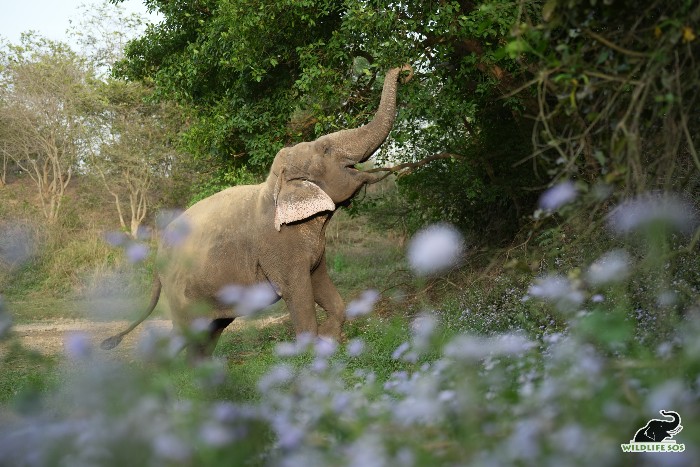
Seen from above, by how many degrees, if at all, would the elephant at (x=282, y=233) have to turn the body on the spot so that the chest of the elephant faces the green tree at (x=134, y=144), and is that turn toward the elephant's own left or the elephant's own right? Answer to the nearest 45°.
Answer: approximately 90° to the elephant's own left

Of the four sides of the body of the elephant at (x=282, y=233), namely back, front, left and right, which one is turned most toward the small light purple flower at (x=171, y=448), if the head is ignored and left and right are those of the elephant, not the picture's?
right

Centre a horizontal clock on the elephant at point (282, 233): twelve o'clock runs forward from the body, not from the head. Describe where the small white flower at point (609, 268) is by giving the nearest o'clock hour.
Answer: The small white flower is roughly at 2 o'clock from the elephant.

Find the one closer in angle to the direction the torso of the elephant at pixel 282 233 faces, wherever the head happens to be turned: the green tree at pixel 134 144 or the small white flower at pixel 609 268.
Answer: the small white flower

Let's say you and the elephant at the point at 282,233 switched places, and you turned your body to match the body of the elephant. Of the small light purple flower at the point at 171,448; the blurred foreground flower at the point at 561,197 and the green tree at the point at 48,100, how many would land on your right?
2

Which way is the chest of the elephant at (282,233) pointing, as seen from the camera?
to the viewer's right

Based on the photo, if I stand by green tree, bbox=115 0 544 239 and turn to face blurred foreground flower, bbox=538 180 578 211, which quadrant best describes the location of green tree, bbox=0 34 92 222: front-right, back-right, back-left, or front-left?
back-right
